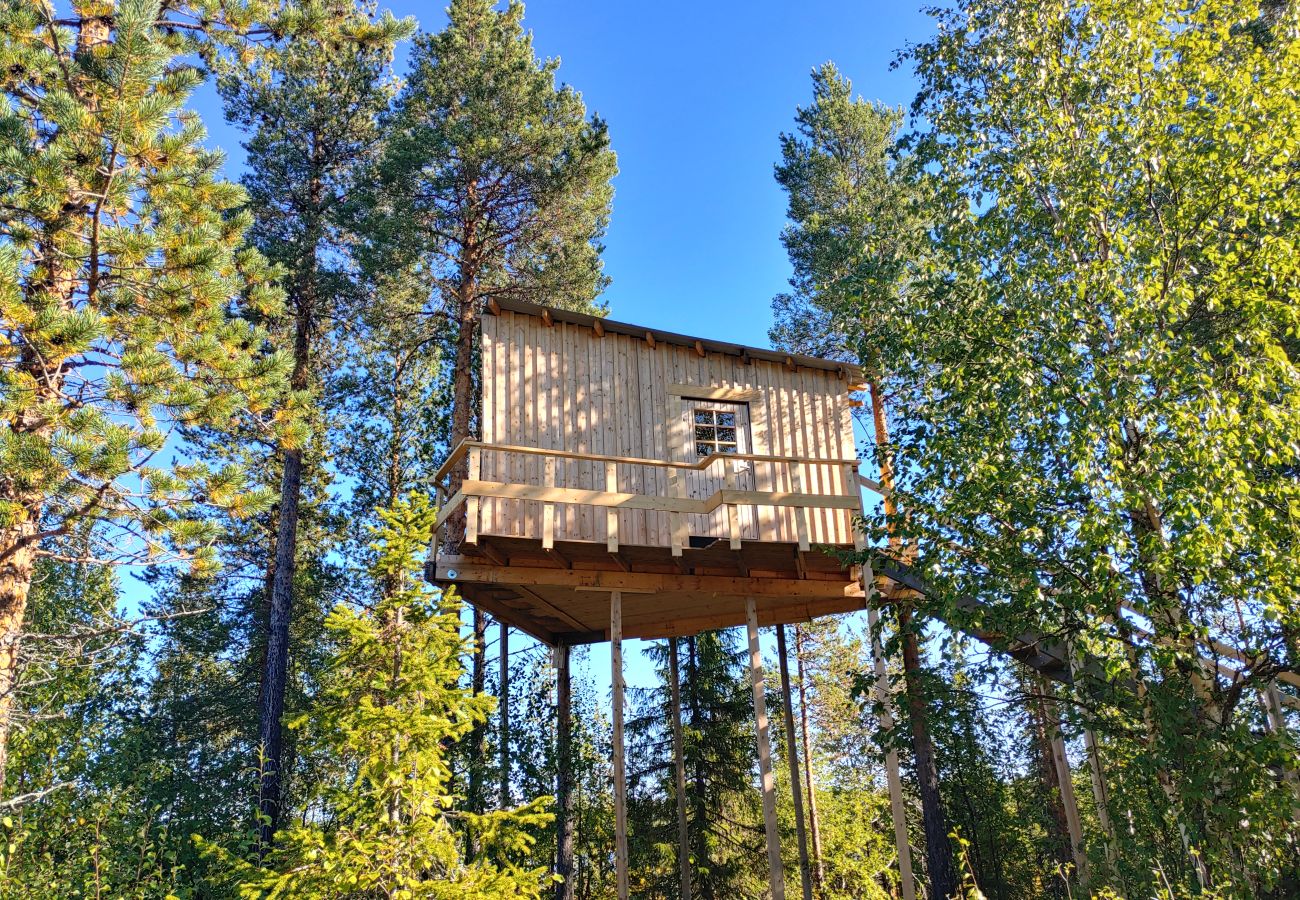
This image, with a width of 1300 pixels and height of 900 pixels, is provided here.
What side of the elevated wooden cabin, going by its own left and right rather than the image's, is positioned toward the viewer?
front

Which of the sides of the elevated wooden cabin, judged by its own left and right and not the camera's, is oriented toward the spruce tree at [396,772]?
front

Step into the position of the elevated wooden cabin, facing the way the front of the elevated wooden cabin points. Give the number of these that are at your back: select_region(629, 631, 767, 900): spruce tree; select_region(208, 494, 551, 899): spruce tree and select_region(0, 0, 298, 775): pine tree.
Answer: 1

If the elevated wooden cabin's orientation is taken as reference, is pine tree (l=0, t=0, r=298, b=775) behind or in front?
in front

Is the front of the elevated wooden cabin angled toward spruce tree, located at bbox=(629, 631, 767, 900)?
no

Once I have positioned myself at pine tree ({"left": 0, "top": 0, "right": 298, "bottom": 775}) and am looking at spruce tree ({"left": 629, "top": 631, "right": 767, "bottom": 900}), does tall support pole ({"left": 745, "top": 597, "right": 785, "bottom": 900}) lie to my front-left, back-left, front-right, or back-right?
front-right
